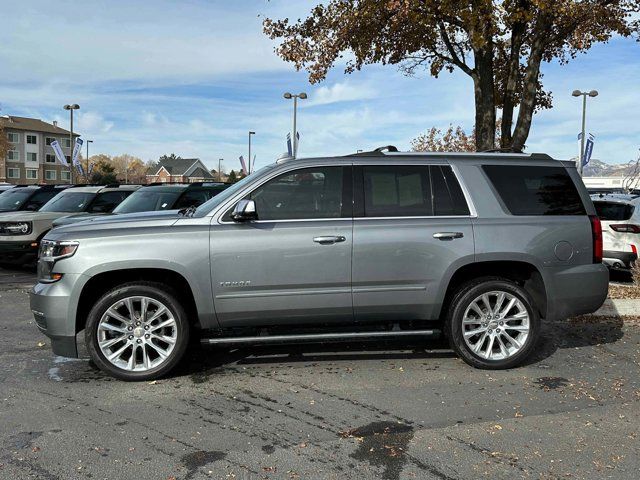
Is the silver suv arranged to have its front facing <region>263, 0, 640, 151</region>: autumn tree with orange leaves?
no

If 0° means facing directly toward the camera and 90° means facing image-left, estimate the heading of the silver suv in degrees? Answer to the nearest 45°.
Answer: approximately 90°
